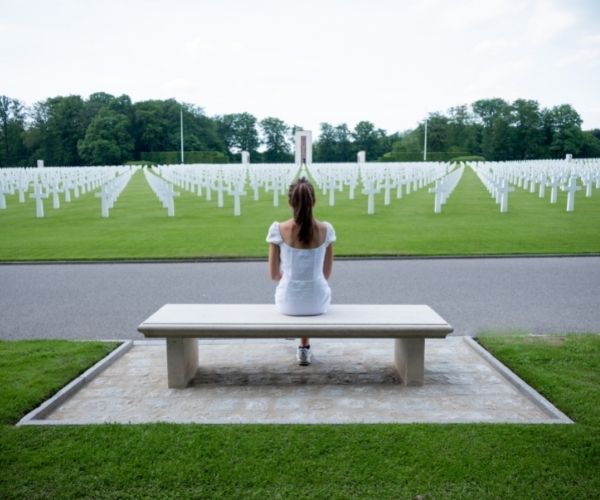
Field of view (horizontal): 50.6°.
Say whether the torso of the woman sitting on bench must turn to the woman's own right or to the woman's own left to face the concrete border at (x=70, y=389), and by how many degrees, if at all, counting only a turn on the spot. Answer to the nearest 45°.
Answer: approximately 90° to the woman's own left

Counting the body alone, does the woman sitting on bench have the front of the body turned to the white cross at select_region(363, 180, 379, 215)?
yes

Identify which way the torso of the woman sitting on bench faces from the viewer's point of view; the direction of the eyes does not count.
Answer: away from the camera
